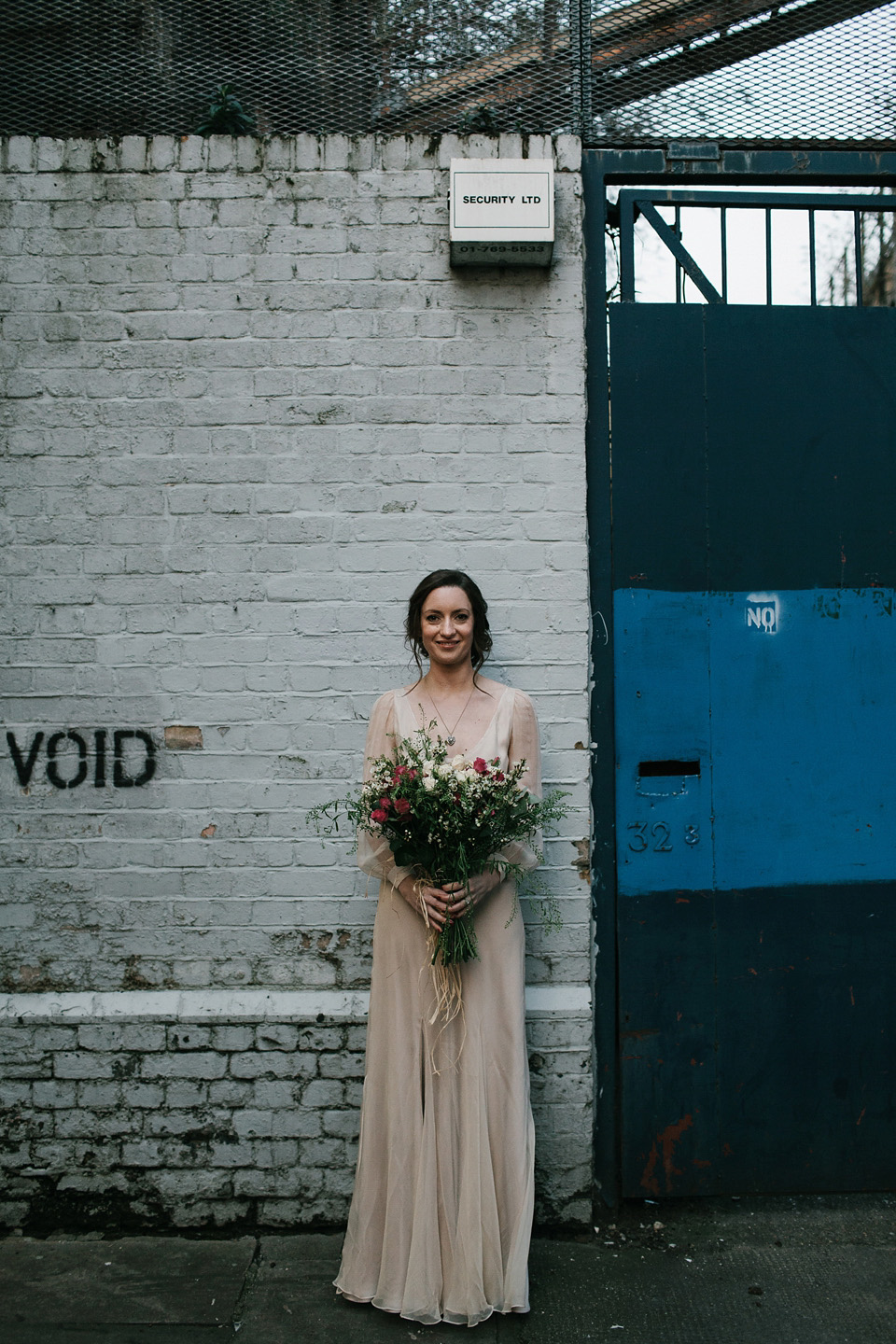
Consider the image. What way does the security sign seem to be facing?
toward the camera

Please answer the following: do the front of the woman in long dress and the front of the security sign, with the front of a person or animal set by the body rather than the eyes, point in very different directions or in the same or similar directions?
same or similar directions

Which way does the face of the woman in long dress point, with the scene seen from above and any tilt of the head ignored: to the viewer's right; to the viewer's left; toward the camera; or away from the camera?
toward the camera

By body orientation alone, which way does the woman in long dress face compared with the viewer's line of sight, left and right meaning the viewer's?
facing the viewer

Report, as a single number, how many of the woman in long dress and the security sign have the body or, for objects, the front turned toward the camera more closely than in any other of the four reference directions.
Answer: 2
